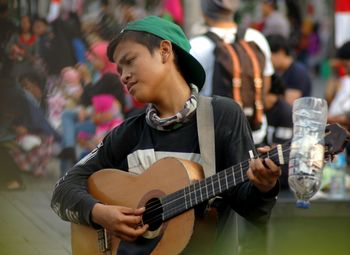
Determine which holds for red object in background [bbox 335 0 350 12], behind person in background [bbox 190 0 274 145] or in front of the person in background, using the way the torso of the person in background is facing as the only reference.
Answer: in front

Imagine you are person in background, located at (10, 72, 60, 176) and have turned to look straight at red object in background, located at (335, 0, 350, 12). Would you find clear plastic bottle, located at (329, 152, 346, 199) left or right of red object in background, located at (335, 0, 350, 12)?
right

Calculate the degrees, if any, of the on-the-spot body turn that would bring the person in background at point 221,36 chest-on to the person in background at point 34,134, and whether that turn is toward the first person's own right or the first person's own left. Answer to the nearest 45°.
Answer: approximately 45° to the first person's own left

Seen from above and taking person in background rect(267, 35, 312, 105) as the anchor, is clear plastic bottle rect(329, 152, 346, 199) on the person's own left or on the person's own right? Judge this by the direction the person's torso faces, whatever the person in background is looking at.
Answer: on the person's own left

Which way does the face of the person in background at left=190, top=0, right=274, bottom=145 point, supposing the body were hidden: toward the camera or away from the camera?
away from the camera

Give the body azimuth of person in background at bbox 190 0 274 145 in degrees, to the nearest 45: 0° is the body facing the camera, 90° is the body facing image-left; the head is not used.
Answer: approximately 180°

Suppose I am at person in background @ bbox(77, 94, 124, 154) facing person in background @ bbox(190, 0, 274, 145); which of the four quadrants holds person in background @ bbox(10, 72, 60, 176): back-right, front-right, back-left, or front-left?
back-right
